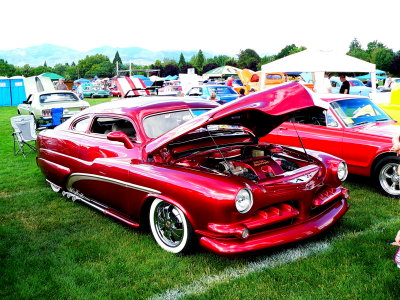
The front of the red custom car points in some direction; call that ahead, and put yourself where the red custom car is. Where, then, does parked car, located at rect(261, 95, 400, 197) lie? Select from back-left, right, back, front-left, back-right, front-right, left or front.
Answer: left

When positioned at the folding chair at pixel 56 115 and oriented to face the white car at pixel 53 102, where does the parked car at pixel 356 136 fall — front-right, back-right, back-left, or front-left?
back-right

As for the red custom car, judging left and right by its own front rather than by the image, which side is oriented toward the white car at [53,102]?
back

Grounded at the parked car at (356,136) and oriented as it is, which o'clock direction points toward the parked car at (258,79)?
the parked car at (258,79) is roughly at 7 o'clock from the parked car at (356,136).

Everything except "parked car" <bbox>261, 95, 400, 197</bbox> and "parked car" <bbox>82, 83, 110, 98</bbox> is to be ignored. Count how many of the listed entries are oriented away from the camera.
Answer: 0

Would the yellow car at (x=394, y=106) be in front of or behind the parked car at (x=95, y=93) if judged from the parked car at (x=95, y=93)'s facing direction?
in front

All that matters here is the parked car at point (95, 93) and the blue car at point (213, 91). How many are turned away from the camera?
0

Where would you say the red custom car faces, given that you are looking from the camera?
facing the viewer and to the right of the viewer

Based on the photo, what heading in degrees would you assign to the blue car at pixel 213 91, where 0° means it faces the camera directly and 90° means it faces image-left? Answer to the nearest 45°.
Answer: approximately 315°

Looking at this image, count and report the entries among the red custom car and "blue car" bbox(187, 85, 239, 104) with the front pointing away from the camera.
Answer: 0

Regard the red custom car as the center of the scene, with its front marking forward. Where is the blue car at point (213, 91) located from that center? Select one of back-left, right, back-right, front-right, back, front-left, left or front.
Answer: back-left

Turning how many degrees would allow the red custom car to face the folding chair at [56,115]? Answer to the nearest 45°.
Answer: approximately 180°
